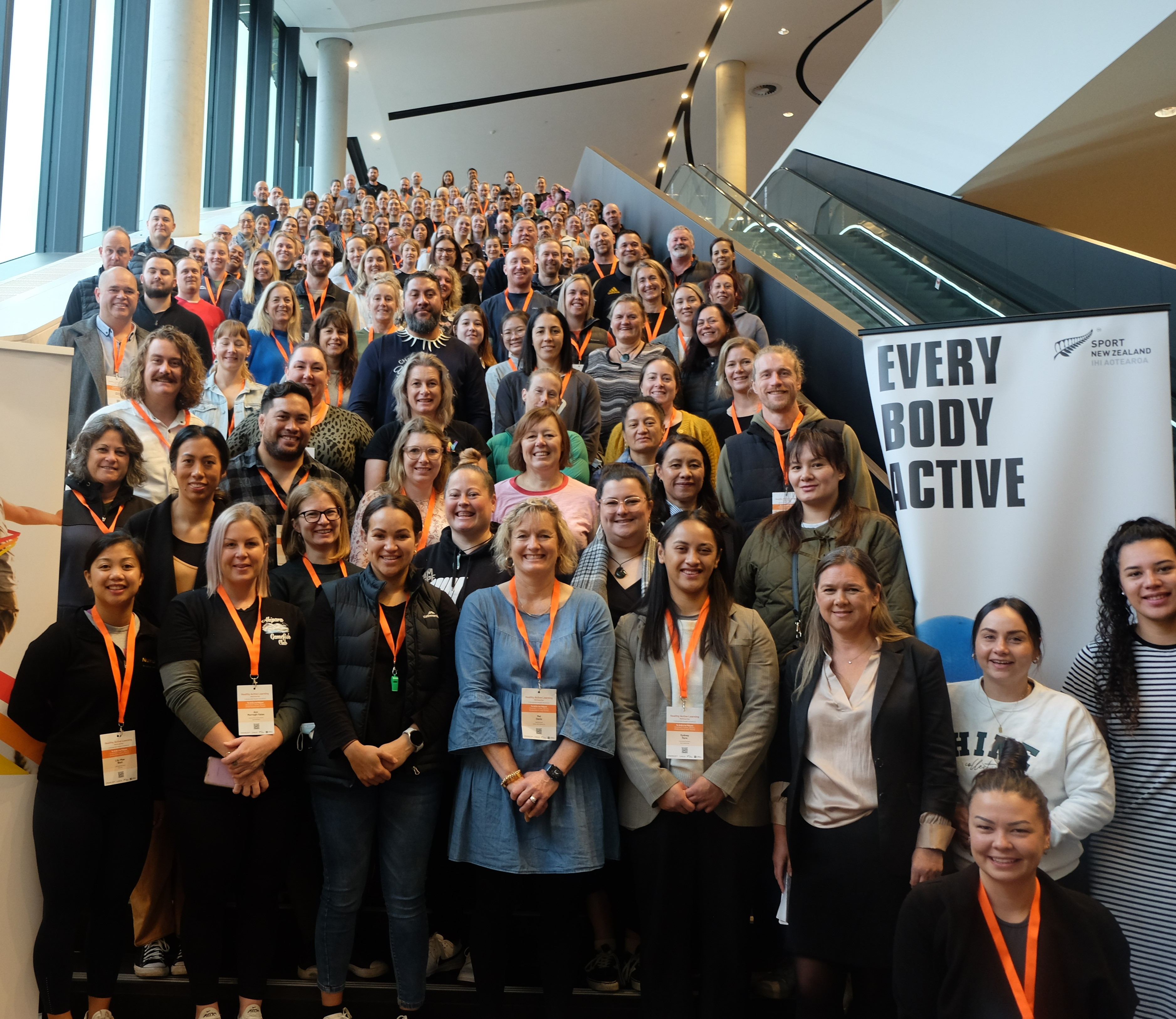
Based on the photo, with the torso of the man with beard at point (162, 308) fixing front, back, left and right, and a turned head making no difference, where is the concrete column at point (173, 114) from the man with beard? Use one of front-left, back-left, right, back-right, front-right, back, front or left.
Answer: back

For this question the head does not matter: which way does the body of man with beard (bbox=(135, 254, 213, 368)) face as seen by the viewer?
toward the camera

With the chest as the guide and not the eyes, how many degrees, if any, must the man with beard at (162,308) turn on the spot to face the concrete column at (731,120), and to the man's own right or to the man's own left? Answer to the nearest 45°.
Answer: approximately 135° to the man's own left

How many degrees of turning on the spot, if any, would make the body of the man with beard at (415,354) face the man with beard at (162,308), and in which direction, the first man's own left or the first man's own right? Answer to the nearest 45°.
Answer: approximately 135° to the first man's own right

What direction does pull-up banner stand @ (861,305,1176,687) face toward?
toward the camera

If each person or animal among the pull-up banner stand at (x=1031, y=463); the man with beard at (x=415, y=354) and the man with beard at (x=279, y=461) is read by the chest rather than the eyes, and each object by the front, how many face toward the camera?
3

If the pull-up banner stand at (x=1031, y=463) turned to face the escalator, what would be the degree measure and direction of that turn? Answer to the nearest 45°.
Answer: approximately 180°

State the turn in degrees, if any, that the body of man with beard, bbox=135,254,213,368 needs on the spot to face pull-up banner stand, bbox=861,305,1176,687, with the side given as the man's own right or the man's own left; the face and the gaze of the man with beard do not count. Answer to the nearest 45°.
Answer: approximately 45° to the man's own left

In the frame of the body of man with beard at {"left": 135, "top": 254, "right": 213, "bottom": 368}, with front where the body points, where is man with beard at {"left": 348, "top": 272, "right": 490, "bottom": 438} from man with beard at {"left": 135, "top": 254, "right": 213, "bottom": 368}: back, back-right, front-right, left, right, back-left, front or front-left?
front-left

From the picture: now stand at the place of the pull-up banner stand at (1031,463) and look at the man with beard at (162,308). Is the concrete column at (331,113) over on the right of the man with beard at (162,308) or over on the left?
right
